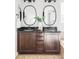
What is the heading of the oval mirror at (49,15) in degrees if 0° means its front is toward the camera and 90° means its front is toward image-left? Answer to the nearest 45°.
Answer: approximately 0°

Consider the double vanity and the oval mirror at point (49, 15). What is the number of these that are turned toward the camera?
2

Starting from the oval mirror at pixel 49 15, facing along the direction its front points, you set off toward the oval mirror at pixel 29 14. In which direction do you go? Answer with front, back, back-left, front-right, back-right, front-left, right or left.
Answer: right
